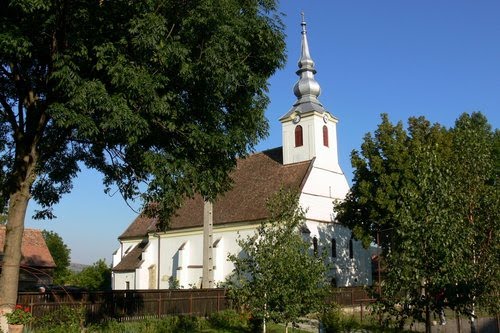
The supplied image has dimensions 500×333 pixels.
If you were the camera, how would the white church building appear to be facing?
facing the viewer and to the right of the viewer

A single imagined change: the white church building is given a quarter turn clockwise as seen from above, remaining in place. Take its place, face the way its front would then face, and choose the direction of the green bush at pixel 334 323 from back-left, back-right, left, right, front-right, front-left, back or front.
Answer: front-left

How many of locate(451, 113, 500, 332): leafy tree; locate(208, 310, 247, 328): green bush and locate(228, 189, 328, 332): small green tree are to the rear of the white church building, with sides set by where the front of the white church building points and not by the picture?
0

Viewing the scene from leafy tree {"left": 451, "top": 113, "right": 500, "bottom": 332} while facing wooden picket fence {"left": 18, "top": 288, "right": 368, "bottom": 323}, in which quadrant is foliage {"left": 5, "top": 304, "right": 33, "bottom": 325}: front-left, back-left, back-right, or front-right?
front-left

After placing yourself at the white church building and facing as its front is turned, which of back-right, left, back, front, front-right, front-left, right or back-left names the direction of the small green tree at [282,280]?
front-right

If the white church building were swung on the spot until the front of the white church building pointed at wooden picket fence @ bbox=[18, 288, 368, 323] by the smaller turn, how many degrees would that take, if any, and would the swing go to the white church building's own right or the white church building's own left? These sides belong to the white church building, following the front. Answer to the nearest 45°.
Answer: approximately 45° to the white church building's own right

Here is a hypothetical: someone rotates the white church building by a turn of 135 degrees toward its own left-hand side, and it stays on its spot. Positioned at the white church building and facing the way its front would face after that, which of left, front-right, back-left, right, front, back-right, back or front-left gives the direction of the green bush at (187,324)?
back

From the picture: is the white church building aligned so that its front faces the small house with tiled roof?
no

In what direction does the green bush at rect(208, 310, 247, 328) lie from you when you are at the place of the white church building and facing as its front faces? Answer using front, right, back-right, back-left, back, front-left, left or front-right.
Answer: front-right

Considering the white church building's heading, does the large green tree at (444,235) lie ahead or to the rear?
ahead

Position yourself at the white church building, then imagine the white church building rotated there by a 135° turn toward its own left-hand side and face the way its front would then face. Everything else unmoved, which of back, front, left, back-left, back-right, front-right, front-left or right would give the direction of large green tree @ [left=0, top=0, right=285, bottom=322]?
back

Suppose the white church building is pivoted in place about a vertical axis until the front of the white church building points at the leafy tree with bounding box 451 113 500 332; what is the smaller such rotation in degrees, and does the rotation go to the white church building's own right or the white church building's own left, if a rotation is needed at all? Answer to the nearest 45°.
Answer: approximately 45° to the white church building's own right
